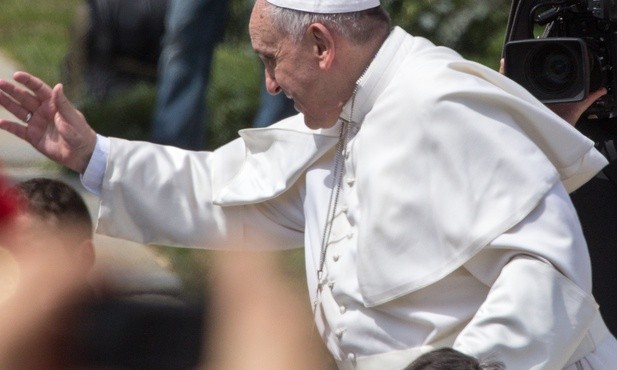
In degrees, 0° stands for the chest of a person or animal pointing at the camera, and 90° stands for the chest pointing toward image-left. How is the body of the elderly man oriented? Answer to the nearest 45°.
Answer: approximately 45°

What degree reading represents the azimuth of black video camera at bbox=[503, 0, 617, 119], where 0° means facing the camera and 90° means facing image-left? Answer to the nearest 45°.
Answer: approximately 45°
